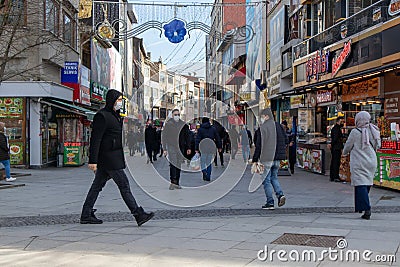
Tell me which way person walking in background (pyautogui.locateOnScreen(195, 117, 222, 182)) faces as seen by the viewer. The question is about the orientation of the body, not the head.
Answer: away from the camera

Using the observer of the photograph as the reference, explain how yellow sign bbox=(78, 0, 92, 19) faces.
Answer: facing the viewer

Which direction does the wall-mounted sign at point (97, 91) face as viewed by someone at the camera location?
facing the viewer and to the right of the viewer

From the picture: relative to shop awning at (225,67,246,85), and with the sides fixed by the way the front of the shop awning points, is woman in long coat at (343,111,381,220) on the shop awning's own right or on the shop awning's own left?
on the shop awning's own left

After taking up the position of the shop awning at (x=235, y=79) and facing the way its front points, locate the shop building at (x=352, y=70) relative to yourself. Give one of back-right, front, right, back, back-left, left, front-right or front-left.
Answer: left

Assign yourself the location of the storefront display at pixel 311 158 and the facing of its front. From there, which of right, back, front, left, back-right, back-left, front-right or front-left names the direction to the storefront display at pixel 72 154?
front-right

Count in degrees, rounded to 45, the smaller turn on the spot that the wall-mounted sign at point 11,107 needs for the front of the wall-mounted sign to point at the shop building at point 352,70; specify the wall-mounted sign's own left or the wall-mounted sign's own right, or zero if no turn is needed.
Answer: approximately 45° to the wall-mounted sign's own left

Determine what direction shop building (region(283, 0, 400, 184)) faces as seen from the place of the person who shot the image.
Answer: facing the viewer and to the left of the viewer

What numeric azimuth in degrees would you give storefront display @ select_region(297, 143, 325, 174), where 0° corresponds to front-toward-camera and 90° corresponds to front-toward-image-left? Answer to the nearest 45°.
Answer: approximately 45°

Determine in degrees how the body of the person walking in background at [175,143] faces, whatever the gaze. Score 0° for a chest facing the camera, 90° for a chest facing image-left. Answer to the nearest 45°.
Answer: approximately 0°
